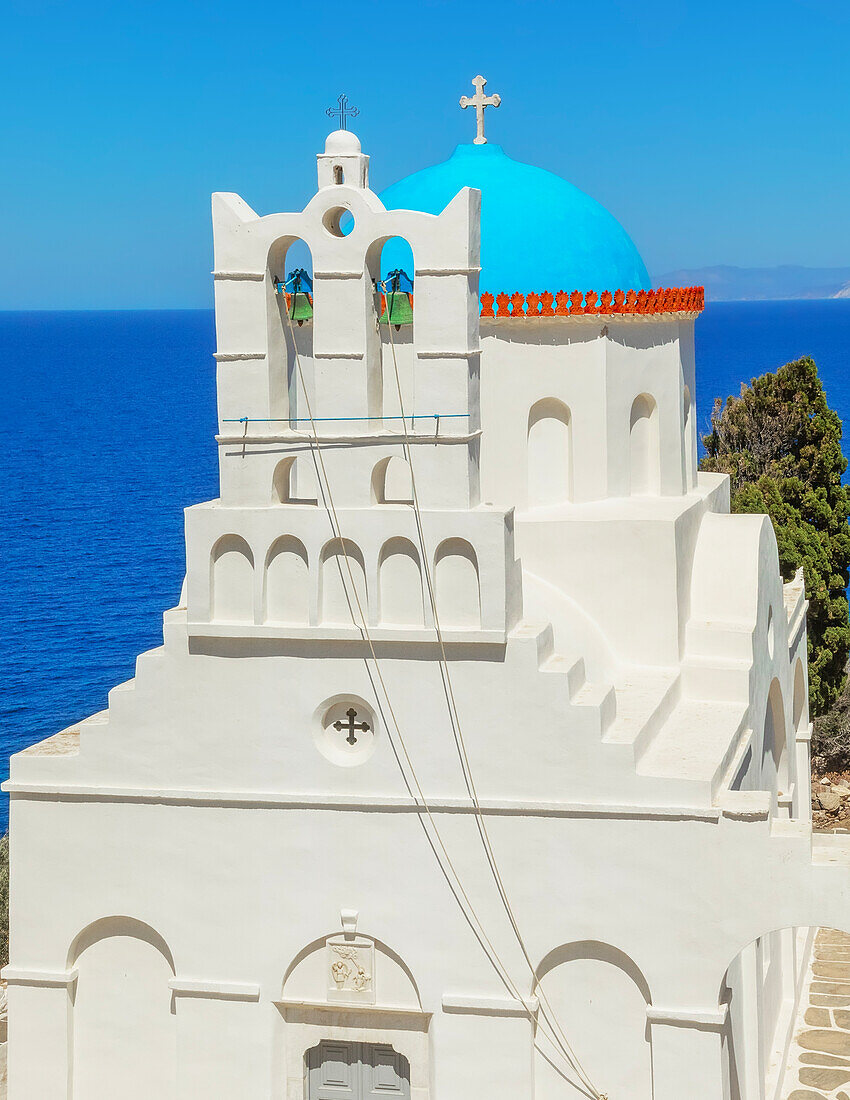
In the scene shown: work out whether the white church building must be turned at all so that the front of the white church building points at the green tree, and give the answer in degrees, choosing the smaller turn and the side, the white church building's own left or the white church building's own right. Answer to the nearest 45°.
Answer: approximately 135° to the white church building's own left

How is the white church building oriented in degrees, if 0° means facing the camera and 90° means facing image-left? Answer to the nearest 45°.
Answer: approximately 0°
